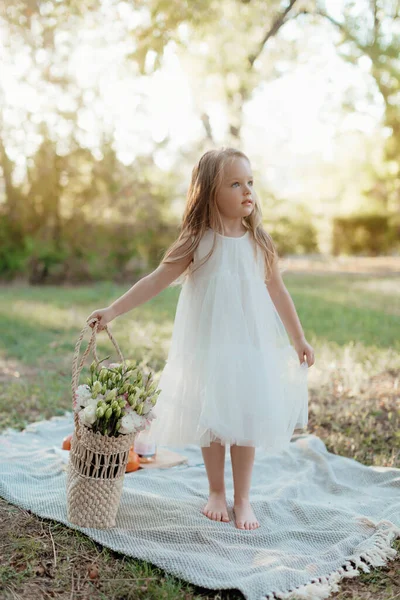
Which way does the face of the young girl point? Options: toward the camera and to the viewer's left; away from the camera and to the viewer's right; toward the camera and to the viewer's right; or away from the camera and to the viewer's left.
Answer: toward the camera and to the viewer's right

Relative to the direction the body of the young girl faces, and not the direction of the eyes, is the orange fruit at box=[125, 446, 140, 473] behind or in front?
behind

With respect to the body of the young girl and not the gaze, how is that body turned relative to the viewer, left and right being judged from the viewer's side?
facing the viewer
